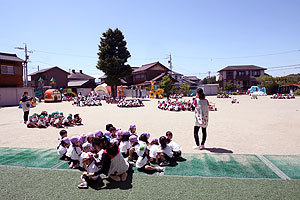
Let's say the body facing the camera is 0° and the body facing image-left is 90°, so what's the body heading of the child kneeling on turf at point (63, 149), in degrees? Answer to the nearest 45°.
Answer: approximately 270°

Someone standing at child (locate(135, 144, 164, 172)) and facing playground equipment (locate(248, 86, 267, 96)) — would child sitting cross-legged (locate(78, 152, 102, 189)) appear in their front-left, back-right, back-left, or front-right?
back-left

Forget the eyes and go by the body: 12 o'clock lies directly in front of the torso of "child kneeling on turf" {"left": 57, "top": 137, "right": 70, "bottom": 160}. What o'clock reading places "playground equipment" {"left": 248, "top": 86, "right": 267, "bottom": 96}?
The playground equipment is roughly at 11 o'clock from the child kneeling on turf.

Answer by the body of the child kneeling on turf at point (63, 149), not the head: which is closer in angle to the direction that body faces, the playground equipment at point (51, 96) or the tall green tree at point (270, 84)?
the tall green tree

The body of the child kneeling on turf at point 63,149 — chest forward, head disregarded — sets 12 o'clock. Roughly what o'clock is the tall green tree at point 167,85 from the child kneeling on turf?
The tall green tree is roughly at 10 o'clock from the child kneeling on turf.

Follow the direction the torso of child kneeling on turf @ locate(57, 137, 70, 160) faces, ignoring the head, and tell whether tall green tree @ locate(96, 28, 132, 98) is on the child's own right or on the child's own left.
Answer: on the child's own left

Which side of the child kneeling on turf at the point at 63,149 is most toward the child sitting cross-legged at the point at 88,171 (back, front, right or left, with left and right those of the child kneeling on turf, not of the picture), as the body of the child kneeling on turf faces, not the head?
right

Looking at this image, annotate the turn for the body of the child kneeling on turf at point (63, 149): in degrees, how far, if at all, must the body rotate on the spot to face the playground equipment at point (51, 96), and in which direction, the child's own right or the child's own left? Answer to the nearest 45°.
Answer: approximately 90° to the child's own left

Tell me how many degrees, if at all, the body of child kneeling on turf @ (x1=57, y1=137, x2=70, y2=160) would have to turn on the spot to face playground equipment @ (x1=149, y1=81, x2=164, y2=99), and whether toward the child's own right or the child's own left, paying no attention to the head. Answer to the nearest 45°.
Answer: approximately 45° to the child's own left
